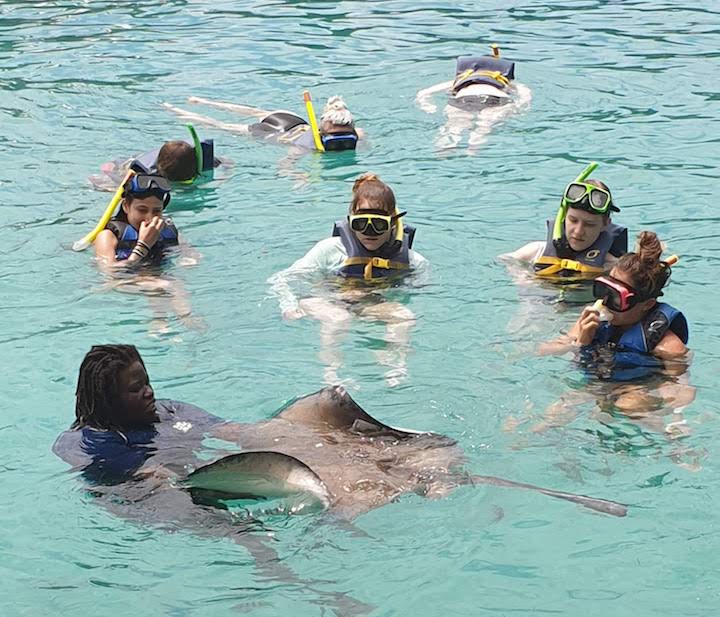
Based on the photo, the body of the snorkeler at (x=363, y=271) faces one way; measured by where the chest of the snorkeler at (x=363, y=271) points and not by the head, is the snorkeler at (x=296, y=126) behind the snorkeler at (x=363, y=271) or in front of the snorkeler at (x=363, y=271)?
behind

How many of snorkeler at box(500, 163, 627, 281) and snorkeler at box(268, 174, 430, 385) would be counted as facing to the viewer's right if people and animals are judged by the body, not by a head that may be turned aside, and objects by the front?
0

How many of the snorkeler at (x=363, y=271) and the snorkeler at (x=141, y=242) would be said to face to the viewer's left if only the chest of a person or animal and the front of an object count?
0

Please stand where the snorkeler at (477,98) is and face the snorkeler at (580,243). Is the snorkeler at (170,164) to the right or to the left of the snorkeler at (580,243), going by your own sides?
right

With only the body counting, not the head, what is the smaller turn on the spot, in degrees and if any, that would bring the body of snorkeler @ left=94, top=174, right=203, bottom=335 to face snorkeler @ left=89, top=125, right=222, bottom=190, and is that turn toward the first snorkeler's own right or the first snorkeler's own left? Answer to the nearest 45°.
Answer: approximately 135° to the first snorkeler's own left

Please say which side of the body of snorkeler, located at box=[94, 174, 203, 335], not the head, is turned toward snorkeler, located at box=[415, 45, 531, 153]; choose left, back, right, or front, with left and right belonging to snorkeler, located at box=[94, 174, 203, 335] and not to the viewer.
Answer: left

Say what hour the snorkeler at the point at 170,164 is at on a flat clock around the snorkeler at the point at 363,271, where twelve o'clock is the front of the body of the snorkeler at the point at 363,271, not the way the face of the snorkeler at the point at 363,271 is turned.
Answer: the snorkeler at the point at 170,164 is roughly at 5 o'clock from the snorkeler at the point at 363,271.

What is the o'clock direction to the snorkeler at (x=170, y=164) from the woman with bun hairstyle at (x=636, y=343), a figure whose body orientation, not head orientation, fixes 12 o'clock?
The snorkeler is roughly at 3 o'clock from the woman with bun hairstyle.

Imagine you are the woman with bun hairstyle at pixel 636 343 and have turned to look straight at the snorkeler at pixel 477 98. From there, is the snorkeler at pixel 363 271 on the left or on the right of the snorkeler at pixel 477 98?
left
